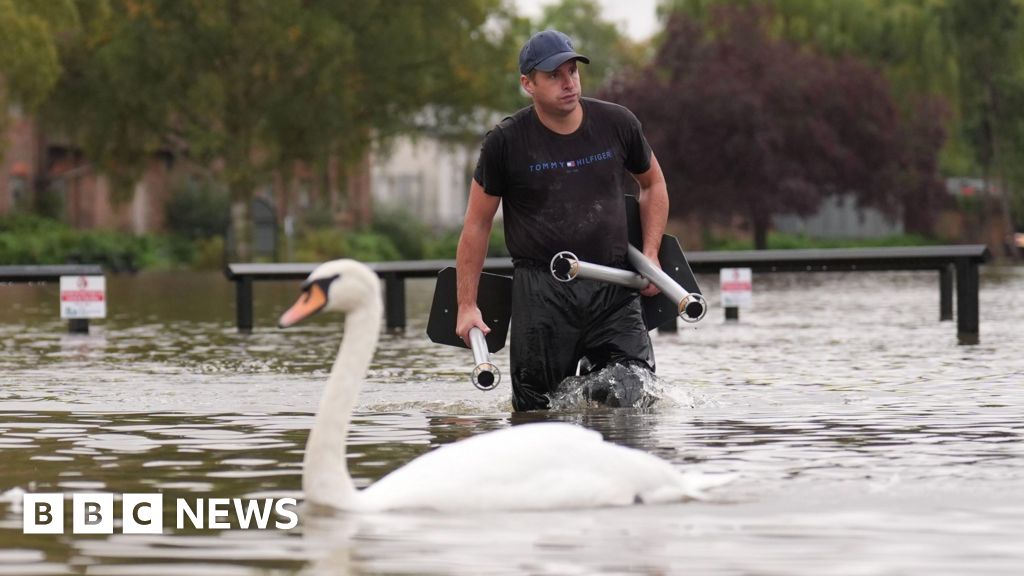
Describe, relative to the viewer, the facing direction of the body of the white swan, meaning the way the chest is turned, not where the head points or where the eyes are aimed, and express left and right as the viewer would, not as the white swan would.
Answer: facing to the left of the viewer

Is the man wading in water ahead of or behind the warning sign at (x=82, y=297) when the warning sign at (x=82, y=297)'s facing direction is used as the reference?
ahead

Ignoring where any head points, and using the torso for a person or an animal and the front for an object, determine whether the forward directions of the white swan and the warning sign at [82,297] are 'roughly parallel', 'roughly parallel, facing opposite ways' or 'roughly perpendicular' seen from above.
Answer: roughly perpendicular

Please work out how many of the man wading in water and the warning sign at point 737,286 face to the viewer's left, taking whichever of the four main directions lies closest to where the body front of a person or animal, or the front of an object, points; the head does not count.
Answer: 0

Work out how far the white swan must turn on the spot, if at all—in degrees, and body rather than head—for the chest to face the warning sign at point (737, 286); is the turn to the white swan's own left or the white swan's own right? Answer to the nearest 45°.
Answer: approximately 90° to the white swan's own right

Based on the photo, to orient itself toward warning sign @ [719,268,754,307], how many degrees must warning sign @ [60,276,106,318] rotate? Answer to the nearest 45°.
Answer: approximately 90° to its left

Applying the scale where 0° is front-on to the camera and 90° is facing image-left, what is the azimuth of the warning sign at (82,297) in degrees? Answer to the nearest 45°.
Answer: approximately 0°

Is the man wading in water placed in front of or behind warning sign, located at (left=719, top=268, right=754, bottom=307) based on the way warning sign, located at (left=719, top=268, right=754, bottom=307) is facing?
in front

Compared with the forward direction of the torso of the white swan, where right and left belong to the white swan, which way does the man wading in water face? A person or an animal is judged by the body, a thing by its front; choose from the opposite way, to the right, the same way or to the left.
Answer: to the left

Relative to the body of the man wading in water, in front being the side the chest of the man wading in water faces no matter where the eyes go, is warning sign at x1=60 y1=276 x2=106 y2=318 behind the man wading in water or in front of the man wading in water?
behind

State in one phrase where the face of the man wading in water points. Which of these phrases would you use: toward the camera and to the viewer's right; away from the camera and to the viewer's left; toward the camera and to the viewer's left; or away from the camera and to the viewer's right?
toward the camera and to the viewer's right

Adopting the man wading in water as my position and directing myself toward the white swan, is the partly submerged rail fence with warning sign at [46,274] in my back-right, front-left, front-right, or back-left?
back-right

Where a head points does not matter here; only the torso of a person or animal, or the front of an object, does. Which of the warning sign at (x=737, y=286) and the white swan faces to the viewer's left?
the white swan
